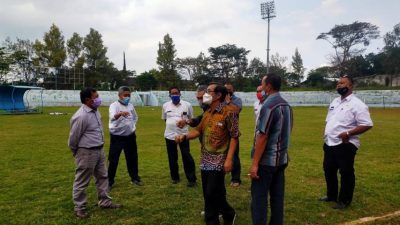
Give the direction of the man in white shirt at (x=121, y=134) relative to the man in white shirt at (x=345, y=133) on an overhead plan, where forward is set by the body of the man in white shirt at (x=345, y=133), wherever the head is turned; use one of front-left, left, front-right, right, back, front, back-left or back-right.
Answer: front-right

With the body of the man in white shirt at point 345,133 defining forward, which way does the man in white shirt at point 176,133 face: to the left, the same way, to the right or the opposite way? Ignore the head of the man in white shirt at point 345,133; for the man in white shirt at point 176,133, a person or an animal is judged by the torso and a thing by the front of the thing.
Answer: to the left

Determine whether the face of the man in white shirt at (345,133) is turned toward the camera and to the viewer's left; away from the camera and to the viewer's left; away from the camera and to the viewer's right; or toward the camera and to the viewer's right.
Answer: toward the camera and to the viewer's left

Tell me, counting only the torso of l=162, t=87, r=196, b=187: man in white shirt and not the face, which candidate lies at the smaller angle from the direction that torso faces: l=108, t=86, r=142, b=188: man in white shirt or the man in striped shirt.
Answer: the man in striped shirt

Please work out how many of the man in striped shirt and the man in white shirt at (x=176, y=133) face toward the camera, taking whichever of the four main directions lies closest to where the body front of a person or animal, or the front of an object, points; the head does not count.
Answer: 1

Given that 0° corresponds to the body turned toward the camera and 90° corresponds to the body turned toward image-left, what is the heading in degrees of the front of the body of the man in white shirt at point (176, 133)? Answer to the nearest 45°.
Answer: approximately 0°
